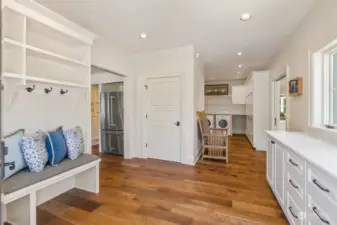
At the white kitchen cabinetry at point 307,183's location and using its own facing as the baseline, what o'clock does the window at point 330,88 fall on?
The window is roughly at 5 o'clock from the white kitchen cabinetry.

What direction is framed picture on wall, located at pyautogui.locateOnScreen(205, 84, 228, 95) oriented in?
toward the camera

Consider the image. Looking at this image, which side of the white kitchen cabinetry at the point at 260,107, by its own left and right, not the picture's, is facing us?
left

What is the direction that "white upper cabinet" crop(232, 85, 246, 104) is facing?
toward the camera

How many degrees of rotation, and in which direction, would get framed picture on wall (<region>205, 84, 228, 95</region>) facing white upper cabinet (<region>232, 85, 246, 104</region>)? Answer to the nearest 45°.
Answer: approximately 45° to its left

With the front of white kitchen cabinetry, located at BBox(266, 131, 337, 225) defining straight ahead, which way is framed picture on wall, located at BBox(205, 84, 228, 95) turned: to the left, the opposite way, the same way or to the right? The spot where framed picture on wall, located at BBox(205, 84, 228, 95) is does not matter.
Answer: to the left

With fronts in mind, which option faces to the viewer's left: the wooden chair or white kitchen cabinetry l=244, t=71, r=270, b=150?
the white kitchen cabinetry

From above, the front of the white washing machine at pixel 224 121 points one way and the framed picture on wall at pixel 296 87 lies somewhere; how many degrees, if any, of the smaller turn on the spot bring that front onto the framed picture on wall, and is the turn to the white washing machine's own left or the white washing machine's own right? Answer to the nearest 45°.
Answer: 0° — it already faces it

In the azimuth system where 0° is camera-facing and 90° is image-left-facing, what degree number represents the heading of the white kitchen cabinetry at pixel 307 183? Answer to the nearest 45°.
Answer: approximately 45°

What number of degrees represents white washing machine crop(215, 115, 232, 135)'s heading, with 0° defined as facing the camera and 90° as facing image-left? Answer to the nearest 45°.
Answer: approximately 0°

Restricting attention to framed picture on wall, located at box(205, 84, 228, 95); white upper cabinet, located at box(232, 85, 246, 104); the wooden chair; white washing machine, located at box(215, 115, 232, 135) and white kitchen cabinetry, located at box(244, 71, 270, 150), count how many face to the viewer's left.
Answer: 1

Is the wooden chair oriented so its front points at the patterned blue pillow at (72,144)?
no

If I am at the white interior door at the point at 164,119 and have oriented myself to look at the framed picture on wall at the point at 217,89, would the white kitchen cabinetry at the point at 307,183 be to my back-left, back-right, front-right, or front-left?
back-right

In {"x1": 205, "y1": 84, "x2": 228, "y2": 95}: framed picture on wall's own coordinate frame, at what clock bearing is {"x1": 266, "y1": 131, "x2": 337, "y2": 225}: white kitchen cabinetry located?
The white kitchen cabinetry is roughly at 12 o'clock from the framed picture on wall.
